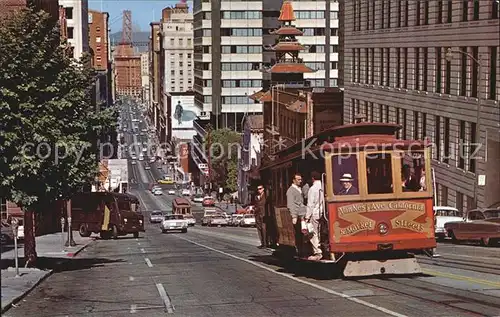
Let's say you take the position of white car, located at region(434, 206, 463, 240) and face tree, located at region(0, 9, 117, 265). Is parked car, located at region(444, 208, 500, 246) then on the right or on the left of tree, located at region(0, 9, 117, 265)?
left

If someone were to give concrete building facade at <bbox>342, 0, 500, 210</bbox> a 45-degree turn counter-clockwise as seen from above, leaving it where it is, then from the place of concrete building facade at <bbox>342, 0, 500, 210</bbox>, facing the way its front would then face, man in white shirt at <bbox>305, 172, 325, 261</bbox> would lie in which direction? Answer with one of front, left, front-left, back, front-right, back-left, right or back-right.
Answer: front

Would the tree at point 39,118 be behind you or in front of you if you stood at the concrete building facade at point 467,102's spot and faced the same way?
in front

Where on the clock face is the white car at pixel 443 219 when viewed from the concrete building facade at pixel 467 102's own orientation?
The white car is roughly at 11 o'clock from the concrete building facade.

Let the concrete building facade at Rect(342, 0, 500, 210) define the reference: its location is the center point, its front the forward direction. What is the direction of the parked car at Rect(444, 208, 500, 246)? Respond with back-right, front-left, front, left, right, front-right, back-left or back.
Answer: front-left

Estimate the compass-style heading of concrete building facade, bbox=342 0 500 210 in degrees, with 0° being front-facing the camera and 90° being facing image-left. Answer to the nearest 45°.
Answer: approximately 45°
